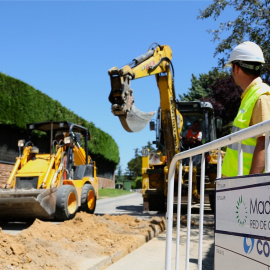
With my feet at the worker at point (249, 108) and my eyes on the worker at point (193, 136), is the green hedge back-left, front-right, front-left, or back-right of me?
front-left

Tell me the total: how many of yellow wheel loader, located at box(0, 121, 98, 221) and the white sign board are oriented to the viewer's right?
0

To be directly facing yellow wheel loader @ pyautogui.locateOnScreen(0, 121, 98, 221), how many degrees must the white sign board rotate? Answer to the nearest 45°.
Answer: approximately 90° to its right

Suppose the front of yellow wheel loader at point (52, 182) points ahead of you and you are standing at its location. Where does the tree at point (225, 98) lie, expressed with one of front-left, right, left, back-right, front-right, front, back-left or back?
back

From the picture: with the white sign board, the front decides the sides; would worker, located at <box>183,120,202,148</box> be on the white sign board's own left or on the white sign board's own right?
on the white sign board's own right

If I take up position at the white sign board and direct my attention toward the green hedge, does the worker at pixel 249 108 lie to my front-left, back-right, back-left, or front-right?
front-right

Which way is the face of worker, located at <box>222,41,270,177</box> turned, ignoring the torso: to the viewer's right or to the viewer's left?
to the viewer's left

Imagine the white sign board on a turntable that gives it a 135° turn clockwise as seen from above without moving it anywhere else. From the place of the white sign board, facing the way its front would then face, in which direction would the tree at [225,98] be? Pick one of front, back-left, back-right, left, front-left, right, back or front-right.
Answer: front

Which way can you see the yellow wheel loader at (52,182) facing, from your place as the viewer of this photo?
facing the viewer and to the left of the viewer

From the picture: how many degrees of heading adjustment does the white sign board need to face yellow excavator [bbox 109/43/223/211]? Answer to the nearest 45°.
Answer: approximately 135° to its right

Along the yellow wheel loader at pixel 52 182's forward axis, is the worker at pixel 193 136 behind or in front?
behind
